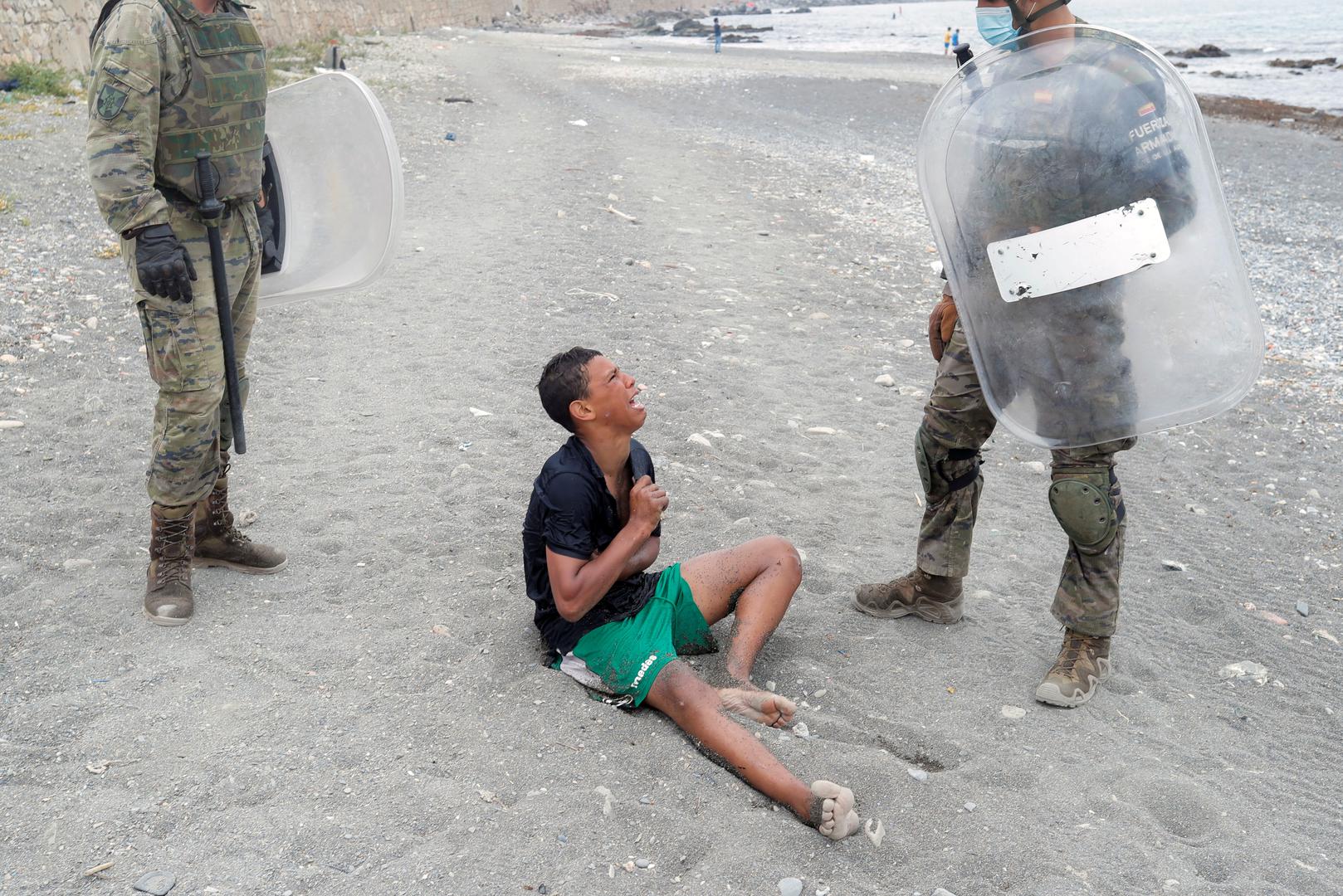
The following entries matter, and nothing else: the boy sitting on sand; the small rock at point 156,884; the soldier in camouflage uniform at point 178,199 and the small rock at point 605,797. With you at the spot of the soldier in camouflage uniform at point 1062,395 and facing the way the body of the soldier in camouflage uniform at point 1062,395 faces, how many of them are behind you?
0

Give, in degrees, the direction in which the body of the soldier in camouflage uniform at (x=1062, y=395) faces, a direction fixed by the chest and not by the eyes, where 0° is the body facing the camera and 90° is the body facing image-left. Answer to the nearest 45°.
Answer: approximately 45°

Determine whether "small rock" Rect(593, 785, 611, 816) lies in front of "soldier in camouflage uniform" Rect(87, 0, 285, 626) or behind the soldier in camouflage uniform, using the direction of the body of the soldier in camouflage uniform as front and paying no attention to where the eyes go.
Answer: in front

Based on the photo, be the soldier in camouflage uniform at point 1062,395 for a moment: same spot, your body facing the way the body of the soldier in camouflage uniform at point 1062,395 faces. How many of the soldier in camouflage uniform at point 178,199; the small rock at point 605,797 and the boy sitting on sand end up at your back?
0

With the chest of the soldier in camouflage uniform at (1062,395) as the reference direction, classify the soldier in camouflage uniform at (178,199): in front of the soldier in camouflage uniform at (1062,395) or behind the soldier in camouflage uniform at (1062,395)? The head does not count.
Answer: in front

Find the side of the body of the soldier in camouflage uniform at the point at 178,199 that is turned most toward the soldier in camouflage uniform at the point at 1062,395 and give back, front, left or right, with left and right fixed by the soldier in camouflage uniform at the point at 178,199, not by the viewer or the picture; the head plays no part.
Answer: front

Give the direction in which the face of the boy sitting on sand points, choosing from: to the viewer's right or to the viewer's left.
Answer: to the viewer's right

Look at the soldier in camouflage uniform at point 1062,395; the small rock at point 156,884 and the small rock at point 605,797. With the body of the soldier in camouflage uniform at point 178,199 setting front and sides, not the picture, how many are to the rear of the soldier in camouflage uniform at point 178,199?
0

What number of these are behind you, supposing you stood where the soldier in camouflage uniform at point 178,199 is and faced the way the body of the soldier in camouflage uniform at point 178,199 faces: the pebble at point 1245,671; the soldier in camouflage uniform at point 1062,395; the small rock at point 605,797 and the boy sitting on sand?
0

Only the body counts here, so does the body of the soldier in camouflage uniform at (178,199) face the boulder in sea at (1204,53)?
no

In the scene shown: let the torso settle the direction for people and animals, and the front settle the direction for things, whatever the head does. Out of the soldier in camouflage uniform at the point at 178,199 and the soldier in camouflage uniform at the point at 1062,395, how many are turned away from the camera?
0

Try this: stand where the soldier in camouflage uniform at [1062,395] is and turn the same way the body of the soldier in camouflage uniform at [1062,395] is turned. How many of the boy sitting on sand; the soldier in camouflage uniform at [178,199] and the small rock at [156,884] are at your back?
0

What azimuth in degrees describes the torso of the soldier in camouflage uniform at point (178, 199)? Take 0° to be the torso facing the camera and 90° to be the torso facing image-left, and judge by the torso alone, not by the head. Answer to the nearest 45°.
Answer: approximately 315°

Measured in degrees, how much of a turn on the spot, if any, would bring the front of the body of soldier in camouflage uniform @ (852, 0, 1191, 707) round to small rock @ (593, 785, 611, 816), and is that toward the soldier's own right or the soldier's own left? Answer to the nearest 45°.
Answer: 0° — they already face it

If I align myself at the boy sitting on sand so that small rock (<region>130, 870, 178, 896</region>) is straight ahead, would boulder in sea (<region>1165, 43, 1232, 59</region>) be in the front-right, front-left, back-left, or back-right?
back-right

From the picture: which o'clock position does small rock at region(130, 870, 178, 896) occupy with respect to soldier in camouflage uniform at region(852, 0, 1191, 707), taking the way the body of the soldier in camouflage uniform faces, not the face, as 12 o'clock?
The small rock is roughly at 12 o'clock from the soldier in camouflage uniform.
